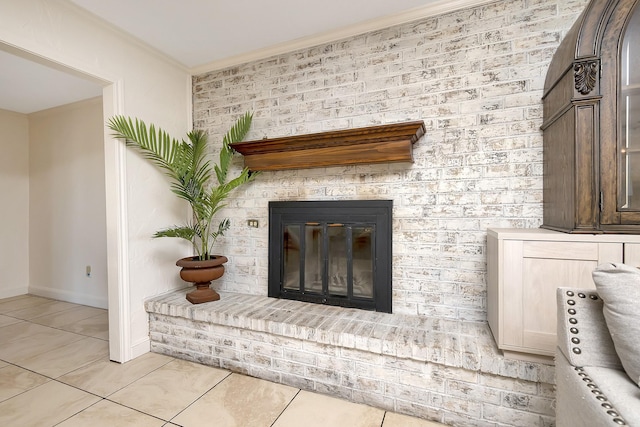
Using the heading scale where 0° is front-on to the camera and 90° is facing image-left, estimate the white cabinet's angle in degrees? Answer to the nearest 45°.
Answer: approximately 0°

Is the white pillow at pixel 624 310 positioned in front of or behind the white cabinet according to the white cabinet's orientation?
in front

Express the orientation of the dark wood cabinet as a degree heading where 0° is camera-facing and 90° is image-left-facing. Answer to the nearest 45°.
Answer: approximately 0°

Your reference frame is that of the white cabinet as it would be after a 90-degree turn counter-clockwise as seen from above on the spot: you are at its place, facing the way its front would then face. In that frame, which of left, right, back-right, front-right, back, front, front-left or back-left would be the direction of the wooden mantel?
back

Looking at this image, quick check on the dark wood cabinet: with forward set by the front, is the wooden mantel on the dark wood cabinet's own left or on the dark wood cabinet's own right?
on the dark wood cabinet's own right

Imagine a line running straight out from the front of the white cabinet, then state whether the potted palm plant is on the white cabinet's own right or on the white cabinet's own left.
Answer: on the white cabinet's own right

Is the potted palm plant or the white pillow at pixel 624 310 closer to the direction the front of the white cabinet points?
the white pillow
